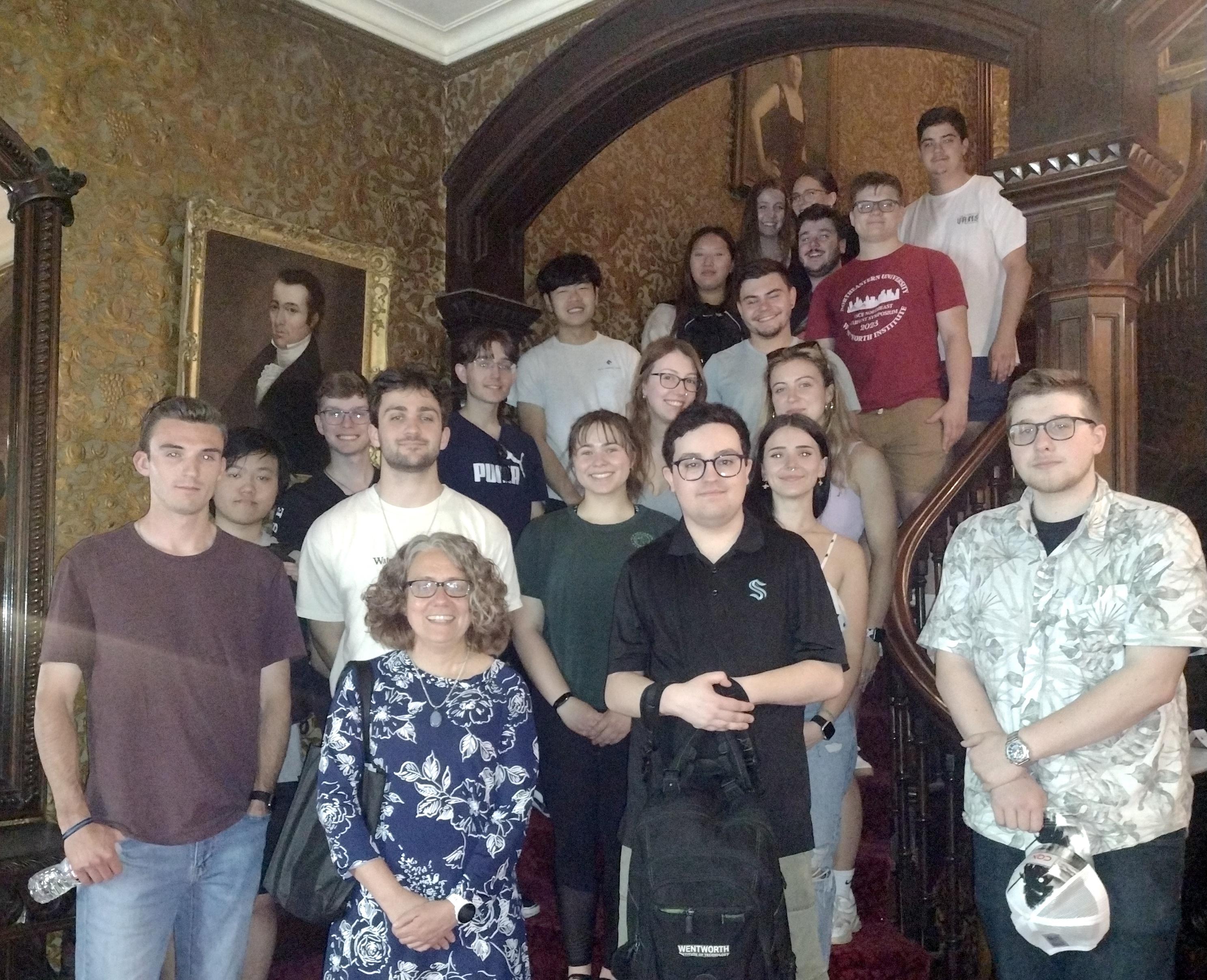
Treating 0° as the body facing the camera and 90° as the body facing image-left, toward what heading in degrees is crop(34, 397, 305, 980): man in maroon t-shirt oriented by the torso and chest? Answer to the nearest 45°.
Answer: approximately 0°

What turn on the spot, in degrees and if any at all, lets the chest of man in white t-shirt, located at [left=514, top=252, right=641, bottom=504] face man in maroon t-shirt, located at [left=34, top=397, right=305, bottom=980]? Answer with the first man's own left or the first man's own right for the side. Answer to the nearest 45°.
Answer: approximately 45° to the first man's own right

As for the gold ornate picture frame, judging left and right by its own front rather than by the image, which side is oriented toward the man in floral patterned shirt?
front

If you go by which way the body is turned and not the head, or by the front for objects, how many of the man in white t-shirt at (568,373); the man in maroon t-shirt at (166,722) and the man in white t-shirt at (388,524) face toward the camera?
3

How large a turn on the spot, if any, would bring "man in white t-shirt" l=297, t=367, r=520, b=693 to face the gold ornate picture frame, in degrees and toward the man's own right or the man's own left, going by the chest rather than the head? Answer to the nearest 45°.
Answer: approximately 180°

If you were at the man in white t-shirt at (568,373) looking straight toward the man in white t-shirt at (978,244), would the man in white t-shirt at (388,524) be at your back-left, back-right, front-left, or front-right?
back-right

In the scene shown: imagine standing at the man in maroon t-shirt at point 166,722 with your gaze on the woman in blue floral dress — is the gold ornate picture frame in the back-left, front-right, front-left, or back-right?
back-left

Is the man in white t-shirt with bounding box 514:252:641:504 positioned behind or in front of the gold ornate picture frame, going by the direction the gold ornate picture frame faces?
in front

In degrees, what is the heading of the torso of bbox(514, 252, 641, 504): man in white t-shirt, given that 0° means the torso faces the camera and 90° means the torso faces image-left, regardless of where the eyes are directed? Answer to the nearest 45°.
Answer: approximately 0°

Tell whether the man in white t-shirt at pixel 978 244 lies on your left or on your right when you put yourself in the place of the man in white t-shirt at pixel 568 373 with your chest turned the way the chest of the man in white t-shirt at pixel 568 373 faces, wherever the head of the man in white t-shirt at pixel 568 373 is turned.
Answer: on your left

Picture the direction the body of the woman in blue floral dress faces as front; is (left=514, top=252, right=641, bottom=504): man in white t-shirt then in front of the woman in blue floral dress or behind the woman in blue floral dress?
behind
